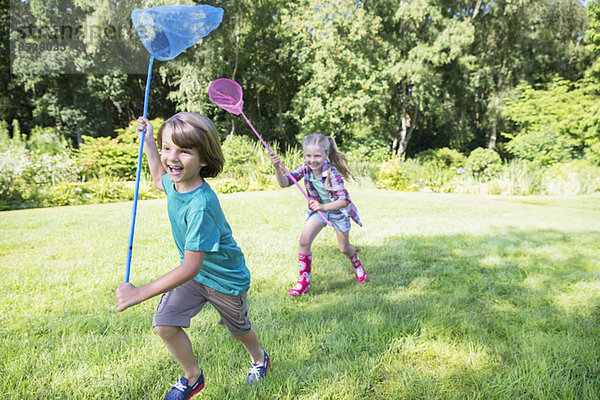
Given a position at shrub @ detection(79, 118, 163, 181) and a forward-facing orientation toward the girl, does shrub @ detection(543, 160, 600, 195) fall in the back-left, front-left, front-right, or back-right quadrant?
front-left

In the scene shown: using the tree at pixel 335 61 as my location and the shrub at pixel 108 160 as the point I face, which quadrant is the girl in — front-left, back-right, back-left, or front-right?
front-left

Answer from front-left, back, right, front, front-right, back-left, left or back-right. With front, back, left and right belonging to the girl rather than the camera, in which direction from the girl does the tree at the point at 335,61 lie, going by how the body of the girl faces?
back-right

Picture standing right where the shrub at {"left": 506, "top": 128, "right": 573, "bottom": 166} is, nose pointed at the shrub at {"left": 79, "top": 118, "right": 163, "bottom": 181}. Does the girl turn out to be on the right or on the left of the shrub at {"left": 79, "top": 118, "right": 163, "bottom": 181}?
left

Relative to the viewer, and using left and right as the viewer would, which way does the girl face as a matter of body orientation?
facing the viewer and to the left of the viewer

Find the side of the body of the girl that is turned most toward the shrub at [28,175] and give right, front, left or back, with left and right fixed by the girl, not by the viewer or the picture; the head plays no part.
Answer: right

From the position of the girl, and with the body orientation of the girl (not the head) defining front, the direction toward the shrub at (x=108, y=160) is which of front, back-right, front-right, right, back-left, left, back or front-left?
right

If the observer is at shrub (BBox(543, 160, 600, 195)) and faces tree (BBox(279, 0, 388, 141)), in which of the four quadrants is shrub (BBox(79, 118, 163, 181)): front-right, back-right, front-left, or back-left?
front-left

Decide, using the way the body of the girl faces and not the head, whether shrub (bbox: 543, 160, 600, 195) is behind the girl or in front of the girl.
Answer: behind

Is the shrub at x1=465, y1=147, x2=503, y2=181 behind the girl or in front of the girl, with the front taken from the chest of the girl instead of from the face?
behind
